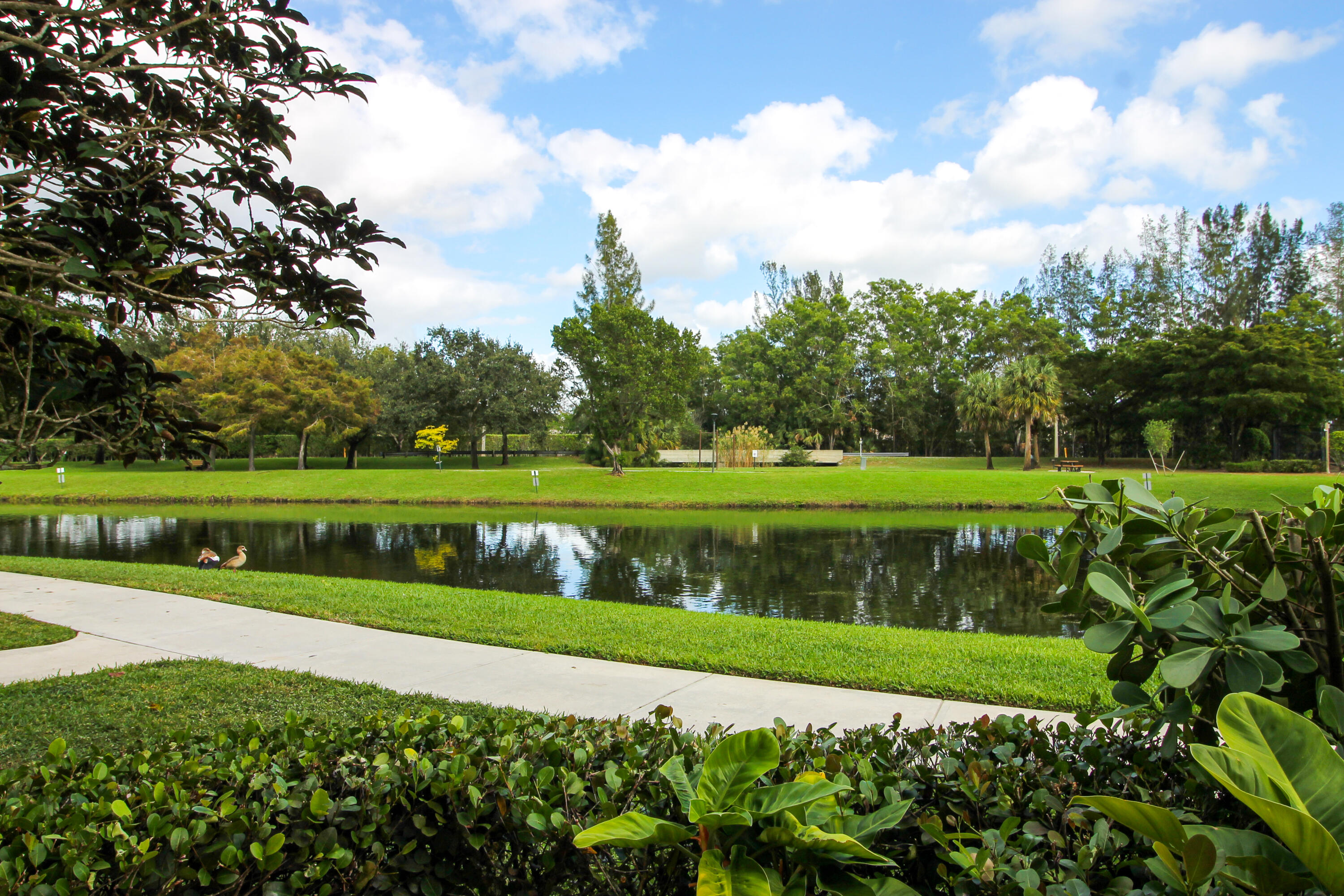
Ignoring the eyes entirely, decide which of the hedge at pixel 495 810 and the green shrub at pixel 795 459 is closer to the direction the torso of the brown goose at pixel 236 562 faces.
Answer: the green shrub

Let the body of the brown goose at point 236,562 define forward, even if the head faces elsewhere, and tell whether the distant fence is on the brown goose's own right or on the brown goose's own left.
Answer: on the brown goose's own left

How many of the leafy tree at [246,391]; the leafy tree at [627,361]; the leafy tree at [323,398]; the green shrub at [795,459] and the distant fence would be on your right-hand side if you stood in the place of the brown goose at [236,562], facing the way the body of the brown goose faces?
0

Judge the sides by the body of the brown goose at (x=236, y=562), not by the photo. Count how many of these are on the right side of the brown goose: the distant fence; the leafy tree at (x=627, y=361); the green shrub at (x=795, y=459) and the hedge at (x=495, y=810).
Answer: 1

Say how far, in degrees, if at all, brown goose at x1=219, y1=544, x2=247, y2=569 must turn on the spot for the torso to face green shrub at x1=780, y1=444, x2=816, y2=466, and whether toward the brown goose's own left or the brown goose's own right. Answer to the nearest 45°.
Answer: approximately 45° to the brown goose's own left

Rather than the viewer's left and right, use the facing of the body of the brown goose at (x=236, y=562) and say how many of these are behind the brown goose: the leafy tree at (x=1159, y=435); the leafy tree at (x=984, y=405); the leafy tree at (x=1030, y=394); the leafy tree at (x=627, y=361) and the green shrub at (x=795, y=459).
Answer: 0

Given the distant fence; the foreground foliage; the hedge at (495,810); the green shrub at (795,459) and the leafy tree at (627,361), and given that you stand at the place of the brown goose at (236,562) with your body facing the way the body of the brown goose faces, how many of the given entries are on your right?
2

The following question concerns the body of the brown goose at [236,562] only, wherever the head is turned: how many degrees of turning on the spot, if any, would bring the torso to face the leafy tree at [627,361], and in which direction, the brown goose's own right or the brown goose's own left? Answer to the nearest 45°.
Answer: approximately 45° to the brown goose's own left

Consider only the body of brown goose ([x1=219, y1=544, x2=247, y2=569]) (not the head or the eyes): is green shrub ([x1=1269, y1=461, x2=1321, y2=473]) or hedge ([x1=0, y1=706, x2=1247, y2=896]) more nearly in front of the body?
the green shrub

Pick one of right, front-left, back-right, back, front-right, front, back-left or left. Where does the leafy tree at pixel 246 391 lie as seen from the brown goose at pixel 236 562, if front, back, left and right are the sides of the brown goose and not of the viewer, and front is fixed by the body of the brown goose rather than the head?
left

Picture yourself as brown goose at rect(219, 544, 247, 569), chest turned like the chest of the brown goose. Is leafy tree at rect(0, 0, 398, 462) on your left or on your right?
on your right

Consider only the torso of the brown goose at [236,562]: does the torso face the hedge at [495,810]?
no

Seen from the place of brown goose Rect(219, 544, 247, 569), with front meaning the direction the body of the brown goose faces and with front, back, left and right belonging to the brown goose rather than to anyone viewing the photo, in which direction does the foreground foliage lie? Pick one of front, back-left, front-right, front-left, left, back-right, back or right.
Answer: right

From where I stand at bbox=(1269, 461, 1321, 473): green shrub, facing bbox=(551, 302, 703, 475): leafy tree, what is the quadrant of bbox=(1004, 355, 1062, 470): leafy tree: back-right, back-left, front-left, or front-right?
front-right

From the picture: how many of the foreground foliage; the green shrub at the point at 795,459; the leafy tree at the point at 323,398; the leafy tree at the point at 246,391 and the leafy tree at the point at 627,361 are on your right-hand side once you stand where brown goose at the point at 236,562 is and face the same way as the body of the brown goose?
1

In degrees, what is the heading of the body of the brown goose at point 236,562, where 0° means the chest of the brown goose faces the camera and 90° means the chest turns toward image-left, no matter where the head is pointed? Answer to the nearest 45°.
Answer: approximately 270°

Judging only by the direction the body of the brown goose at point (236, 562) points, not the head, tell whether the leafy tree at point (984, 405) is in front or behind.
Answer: in front

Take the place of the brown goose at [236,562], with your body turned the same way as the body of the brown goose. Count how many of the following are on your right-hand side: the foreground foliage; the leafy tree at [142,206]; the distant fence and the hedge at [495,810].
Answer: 3

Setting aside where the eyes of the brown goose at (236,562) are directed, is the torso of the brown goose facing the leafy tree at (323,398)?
no

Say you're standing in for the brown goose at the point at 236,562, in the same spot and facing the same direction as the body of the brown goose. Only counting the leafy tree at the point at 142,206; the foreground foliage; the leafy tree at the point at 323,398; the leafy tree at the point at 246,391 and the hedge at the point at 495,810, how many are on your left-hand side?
2
